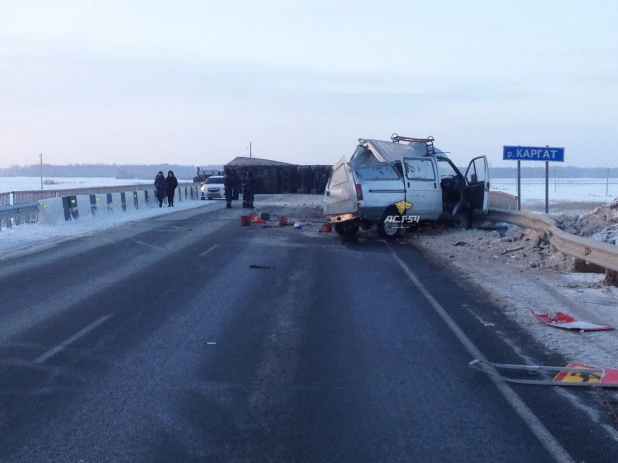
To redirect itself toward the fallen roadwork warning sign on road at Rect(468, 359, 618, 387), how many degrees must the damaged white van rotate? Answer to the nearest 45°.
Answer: approximately 135° to its right

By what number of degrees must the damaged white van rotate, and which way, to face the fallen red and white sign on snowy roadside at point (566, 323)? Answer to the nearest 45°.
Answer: approximately 135° to its right

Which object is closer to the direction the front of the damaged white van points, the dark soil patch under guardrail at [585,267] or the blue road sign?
the blue road sign

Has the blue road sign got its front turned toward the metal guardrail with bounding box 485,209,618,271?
yes

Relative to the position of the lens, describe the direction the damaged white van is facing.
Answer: facing away from the viewer and to the right of the viewer

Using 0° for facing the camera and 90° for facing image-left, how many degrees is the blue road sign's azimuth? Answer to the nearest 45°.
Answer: approximately 0°

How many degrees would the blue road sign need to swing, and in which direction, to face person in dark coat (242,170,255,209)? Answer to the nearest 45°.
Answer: approximately 135° to its right

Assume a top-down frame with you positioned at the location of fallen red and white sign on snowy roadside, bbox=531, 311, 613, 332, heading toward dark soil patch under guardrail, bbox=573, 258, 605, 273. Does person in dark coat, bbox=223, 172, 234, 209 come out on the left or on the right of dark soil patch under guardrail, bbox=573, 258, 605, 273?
left

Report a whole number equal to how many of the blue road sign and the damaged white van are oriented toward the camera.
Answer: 1

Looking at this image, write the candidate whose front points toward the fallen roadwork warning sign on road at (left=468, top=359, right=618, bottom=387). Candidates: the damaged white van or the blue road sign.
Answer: the blue road sign

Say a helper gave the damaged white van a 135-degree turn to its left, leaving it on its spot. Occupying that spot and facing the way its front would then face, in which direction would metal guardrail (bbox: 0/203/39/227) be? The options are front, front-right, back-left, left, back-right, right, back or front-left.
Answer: front

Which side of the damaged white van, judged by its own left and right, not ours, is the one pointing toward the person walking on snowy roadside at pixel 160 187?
left

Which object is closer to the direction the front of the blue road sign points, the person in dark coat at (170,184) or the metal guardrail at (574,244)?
the metal guardrail

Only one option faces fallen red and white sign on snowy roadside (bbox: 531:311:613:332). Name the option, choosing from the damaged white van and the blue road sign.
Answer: the blue road sign
